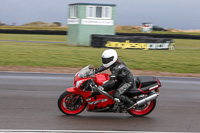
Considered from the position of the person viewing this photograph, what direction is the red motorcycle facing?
facing to the left of the viewer
